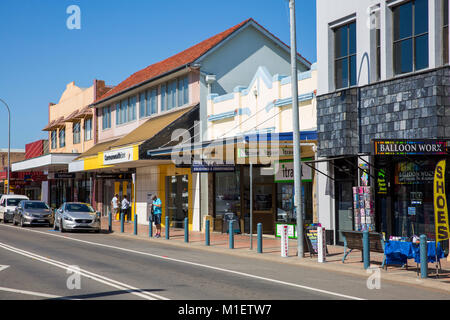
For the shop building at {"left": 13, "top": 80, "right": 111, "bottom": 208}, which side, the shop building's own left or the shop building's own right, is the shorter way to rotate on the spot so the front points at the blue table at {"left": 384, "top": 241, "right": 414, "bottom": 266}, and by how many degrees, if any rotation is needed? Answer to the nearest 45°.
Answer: approximately 45° to the shop building's own left

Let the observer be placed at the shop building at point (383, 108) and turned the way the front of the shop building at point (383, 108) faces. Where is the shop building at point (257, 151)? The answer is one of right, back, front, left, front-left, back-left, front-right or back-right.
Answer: right

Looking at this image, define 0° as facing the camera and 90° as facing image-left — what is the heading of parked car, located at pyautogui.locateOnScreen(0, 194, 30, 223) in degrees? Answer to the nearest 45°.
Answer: approximately 315°

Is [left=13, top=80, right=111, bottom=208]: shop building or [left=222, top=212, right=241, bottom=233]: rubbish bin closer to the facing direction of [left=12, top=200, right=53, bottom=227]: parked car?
the rubbish bin

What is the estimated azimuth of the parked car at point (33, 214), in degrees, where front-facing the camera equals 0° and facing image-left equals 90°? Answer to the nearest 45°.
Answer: approximately 315°

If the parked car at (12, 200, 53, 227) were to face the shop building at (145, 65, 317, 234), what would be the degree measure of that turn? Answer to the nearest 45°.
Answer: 0° — it already faces it

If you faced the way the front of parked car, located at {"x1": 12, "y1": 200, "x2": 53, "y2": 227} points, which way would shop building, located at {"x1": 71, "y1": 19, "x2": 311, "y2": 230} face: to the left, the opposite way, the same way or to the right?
to the right

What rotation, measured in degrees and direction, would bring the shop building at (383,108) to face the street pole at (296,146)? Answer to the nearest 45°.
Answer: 0° — it already faces it

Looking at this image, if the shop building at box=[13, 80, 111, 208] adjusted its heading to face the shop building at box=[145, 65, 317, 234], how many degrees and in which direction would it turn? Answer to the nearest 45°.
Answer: approximately 45° to its left

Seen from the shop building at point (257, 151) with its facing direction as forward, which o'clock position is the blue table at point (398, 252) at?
The blue table is roughly at 10 o'clock from the shop building.
